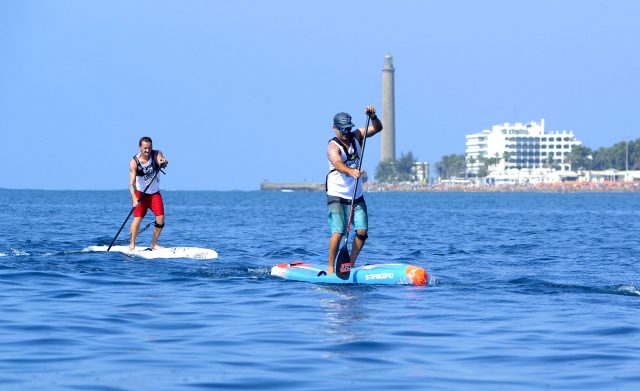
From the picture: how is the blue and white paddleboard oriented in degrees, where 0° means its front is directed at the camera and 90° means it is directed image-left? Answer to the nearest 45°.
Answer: approximately 315°

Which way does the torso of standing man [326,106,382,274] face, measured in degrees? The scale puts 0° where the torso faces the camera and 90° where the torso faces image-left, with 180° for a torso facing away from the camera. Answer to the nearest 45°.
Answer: approximately 315°

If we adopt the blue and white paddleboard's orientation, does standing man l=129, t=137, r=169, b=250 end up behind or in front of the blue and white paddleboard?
behind

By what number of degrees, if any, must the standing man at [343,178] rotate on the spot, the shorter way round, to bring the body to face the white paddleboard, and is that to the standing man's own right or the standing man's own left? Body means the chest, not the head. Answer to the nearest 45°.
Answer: approximately 180°
